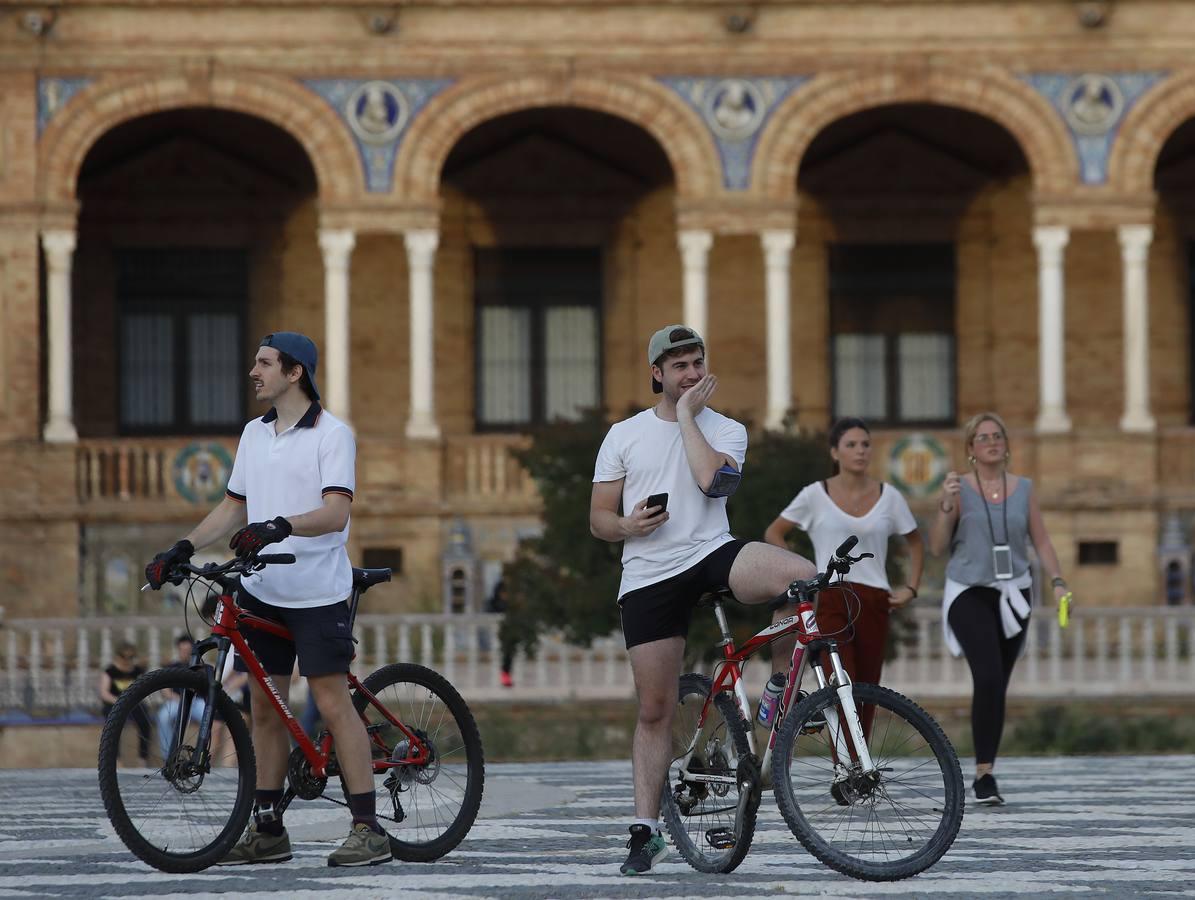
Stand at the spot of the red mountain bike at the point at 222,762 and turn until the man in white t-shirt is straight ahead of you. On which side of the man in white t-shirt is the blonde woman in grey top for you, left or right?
left

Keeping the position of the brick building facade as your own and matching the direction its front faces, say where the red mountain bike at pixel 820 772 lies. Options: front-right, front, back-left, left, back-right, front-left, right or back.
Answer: front

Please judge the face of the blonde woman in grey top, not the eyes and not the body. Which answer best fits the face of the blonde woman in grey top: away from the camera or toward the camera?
toward the camera

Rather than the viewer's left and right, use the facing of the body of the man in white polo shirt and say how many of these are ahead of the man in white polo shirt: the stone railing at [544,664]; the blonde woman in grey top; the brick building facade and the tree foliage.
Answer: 0

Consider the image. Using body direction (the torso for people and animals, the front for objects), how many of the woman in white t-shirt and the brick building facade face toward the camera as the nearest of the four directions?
2

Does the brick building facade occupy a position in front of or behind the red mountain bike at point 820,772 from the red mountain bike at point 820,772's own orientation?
behind

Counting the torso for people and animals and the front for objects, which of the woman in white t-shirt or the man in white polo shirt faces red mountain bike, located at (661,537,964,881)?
the woman in white t-shirt

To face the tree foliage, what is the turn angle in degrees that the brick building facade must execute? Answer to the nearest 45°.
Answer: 0° — it already faces it

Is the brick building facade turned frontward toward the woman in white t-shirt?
yes

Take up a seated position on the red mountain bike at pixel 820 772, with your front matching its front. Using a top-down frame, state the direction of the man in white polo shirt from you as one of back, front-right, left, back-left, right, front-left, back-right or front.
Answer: back-right

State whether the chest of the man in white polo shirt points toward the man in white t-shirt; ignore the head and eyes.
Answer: no

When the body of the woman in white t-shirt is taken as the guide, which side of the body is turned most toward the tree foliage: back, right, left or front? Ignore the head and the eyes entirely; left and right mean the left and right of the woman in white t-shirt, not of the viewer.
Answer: back

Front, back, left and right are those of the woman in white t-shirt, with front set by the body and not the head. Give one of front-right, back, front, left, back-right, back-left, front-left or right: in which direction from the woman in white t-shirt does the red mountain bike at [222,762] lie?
front-right

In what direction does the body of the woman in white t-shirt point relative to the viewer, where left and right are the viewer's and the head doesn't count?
facing the viewer

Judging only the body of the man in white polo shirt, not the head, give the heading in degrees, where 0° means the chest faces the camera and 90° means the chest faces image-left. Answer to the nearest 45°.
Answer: approximately 45°

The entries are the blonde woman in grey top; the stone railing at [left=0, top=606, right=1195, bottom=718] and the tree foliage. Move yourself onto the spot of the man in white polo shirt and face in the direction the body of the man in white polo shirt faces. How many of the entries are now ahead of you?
0

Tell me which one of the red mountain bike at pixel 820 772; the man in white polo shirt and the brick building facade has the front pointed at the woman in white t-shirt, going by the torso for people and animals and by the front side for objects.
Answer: the brick building facade

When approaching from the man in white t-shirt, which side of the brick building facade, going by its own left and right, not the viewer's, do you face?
front
